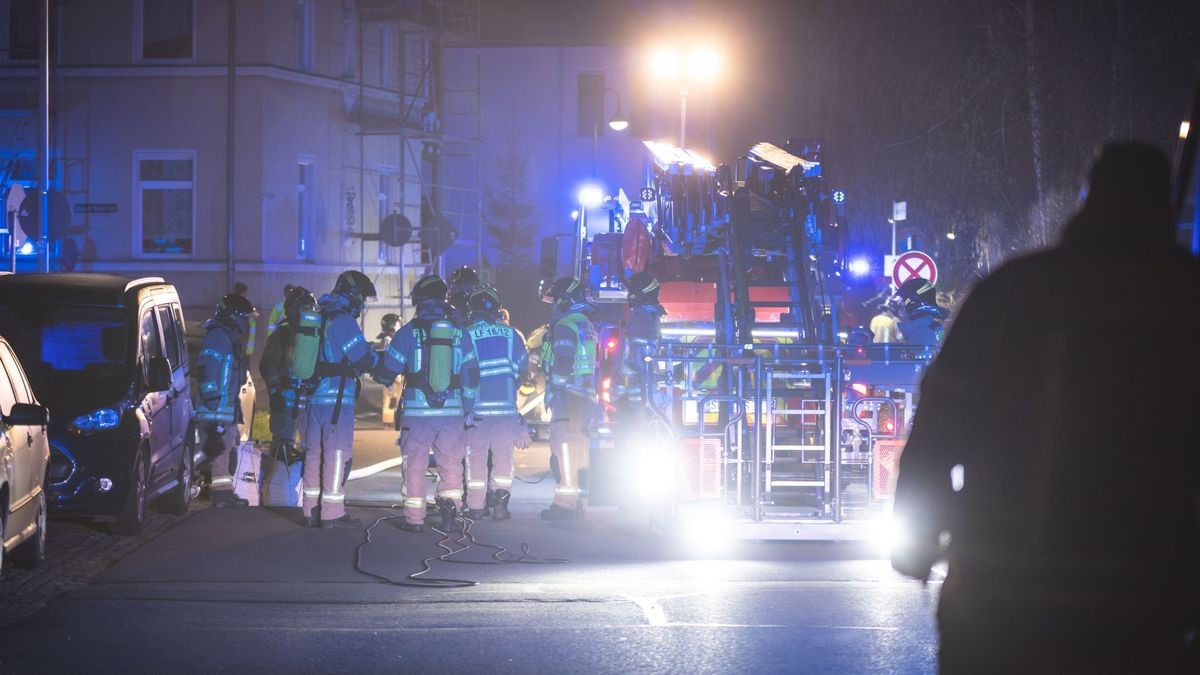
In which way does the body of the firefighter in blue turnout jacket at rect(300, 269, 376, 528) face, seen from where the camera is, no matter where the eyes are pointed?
to the viewer's right

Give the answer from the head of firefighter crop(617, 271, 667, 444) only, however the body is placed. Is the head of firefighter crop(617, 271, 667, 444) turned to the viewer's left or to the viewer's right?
to the viewer's left

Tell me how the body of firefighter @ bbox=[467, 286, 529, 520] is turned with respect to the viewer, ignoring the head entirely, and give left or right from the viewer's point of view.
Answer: facing away from the viewer

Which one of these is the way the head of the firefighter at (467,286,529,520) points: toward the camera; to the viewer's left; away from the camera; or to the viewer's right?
away from the camera

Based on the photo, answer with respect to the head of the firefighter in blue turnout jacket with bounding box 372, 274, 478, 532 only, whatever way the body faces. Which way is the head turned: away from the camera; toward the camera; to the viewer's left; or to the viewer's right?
away from the camera

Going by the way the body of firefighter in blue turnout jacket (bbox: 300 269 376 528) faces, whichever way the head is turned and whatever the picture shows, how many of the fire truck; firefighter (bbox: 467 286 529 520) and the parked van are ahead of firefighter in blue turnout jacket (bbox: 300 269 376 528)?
2

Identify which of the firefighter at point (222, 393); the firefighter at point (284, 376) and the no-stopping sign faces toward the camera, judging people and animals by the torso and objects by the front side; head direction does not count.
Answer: the no-stopping sign

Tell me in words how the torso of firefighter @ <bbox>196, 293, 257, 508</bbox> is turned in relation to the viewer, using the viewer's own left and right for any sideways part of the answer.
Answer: facing to the right of the viewer

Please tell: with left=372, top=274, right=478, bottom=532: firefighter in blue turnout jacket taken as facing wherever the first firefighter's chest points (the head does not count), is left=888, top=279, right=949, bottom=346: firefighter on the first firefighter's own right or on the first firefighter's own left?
on the first firefighter's own right

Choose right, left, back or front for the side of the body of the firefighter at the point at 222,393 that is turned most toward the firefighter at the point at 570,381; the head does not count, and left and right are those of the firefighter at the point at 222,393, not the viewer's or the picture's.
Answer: front

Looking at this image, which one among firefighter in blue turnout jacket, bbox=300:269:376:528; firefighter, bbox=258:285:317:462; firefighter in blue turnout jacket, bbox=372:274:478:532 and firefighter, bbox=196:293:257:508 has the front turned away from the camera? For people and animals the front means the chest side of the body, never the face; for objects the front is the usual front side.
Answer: firefighter in blue turnout jacket, bbox=372:274:478:532

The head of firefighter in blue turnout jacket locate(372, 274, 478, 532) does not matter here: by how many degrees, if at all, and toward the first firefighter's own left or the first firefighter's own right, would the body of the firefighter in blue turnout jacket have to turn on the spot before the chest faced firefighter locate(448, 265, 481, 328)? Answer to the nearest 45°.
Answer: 0° — they already face them

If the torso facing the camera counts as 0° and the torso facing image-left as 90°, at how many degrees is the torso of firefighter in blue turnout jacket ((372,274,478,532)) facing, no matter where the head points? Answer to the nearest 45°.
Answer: approximately 180°
